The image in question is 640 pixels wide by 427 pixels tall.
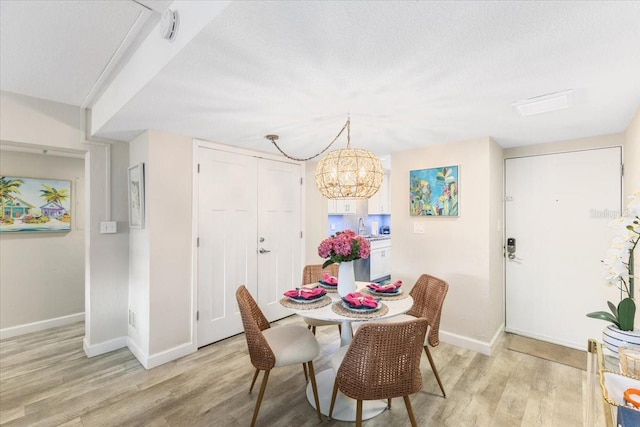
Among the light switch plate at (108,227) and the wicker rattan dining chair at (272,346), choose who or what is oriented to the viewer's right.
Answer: the wicker rattan dining chair

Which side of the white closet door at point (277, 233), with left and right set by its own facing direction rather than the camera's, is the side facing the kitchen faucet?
left

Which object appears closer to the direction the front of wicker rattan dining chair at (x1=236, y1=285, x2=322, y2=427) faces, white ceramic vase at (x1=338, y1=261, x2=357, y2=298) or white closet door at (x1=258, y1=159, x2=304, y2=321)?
the white ceramic vase

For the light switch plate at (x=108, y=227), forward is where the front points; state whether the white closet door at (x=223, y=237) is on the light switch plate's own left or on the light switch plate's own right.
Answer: on the light switch plate's own left

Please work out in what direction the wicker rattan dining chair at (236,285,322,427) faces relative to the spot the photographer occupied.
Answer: facing to the right of the viewer

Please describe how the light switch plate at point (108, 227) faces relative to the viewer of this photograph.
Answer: facing the viewer

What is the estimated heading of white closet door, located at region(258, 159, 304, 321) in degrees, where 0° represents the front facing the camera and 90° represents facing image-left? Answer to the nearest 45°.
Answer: approximately 315°

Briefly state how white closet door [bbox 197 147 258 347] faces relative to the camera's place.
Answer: facing the viewer and to the right of the viewer

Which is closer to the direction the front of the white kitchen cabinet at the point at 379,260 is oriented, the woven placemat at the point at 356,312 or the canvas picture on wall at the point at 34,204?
the woven placemat

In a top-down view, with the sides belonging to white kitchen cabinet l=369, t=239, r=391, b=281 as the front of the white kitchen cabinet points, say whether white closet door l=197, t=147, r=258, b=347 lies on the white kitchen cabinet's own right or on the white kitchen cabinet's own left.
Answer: on the white kitchen cabinet's own right

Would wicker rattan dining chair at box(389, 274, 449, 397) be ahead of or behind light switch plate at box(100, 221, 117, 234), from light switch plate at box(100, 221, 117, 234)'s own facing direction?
ahead
